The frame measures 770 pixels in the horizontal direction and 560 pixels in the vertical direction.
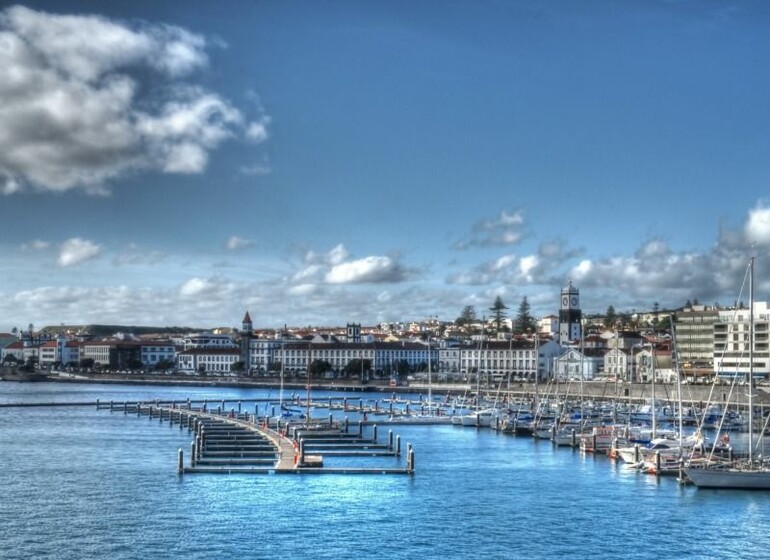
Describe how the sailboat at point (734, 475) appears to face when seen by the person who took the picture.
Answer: facing to the left of the viewer
